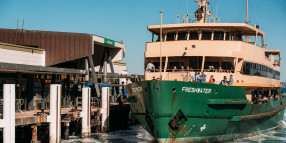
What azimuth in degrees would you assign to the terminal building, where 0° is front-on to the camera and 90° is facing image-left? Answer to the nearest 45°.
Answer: approximately 315°

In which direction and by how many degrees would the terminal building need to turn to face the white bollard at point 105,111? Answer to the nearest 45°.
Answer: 0° — it already faces it

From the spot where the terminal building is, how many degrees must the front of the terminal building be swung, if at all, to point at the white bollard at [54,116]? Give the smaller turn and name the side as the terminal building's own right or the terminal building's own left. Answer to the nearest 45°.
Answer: approximately 45° to the terminal building's own right

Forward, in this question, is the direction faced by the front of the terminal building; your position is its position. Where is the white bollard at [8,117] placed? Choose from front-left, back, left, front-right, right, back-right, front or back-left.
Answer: front-right
